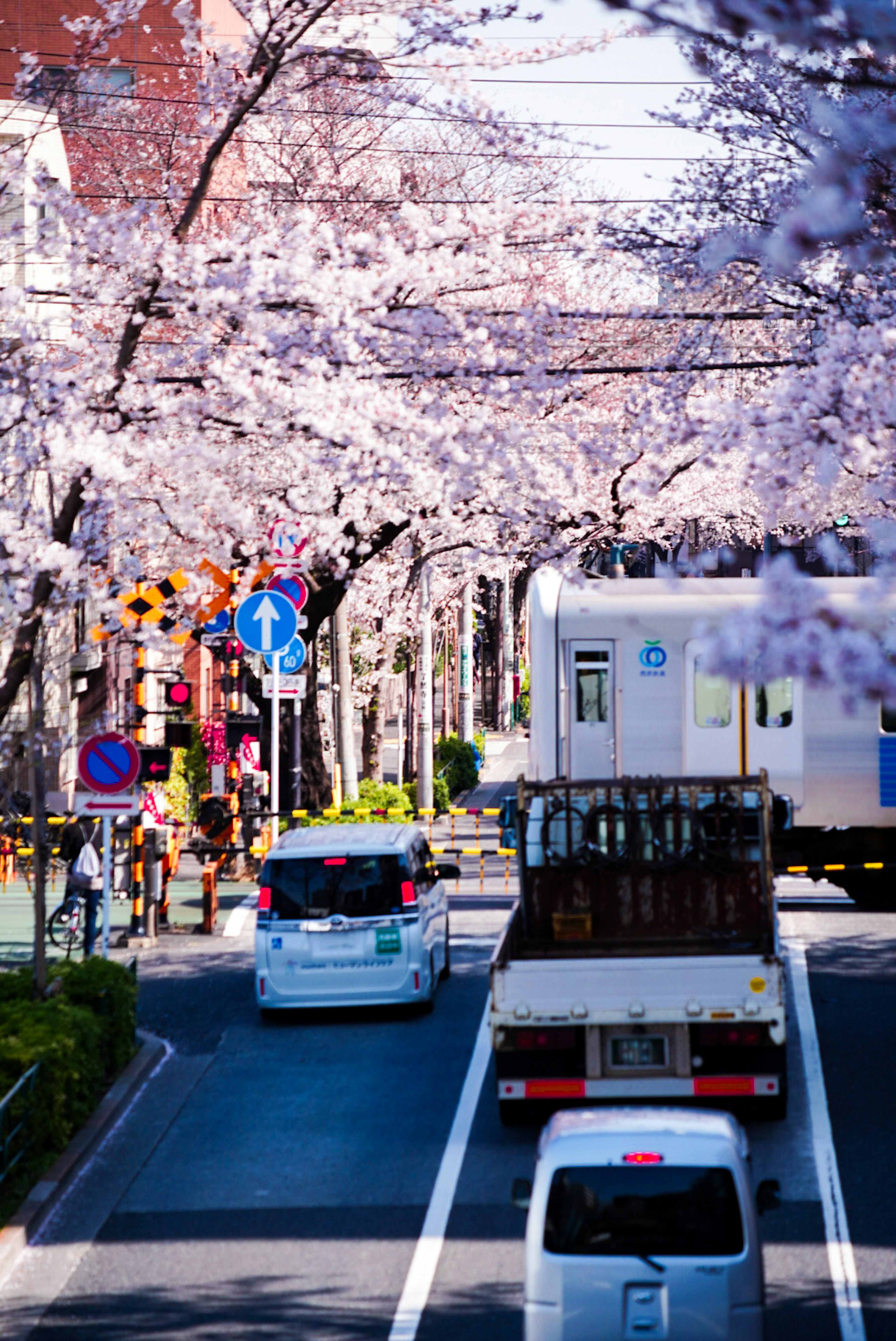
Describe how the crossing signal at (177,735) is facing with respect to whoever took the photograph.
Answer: facing the viewer

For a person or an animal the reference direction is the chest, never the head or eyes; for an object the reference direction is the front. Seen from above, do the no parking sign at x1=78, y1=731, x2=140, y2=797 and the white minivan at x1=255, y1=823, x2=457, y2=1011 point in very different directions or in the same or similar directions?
very different directions

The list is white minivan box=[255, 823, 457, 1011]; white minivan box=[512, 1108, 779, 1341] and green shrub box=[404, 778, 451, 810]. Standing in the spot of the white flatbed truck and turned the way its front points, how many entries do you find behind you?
1

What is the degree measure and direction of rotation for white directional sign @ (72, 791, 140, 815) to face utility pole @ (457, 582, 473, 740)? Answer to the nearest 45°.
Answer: approximately 180°

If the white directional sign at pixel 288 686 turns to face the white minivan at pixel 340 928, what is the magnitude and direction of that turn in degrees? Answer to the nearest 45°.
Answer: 0° — it already faces it

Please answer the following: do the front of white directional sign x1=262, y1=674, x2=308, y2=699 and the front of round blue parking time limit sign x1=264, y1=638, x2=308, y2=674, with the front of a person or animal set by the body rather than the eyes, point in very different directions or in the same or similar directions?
same or similar directions

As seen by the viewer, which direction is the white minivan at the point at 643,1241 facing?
away from the camera

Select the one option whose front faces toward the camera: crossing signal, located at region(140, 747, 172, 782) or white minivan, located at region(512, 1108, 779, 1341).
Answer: the crossing signal

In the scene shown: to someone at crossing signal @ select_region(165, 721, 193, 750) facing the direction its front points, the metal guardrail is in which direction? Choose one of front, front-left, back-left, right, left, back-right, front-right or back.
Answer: front

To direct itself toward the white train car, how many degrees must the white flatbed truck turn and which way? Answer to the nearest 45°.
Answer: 0° — it already faces it

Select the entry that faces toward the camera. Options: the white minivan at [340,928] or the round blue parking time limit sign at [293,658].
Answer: the round blue parking time limit sign

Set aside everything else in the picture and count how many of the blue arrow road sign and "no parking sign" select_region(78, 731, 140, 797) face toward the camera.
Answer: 2

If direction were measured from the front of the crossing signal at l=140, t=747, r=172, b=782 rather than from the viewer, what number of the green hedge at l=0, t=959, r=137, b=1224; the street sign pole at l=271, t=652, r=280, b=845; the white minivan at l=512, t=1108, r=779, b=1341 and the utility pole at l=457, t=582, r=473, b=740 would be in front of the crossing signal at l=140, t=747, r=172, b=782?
2

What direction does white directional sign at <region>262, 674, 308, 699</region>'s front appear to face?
toward the camera

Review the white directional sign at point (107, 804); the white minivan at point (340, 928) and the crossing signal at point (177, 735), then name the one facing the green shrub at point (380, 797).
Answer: the white minivan

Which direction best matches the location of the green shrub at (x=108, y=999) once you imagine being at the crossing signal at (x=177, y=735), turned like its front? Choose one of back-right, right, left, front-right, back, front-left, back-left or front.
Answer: front

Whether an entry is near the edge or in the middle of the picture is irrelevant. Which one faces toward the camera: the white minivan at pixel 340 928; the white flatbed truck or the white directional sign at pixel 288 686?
the white directional sign

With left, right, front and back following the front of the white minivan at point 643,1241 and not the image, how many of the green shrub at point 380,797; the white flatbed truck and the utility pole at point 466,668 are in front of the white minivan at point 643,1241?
3

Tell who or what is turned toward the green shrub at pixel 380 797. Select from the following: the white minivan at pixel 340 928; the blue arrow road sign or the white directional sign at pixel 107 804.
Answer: the white minivan

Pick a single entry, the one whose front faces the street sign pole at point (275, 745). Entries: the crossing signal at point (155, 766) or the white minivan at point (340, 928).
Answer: the white minivan

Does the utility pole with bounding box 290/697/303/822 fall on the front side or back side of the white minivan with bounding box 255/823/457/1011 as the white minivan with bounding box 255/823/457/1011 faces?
on the front side

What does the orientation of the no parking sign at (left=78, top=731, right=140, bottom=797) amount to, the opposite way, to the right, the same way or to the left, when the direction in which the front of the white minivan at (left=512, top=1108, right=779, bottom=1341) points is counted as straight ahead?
the opposite way
